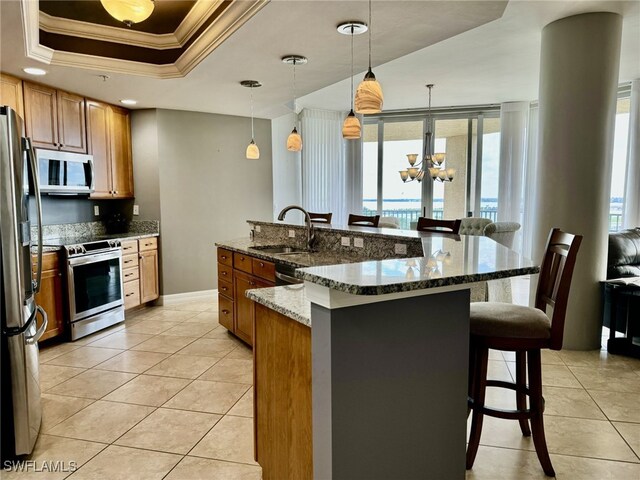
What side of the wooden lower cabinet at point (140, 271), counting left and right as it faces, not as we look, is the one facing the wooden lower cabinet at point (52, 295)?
right

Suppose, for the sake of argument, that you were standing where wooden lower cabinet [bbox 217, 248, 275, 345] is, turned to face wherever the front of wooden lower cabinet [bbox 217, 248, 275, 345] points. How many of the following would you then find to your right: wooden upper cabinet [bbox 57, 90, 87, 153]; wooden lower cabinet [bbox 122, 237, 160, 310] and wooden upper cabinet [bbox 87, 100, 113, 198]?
3

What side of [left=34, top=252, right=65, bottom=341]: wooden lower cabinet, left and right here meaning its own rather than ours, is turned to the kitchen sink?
front

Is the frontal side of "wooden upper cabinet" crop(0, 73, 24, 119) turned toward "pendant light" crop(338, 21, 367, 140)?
yes

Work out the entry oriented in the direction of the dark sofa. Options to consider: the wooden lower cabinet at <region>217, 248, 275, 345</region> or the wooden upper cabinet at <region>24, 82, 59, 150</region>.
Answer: the wooden upper cabinet

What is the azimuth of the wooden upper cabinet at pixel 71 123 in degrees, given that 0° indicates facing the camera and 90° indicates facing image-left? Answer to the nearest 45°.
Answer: approximately 315°

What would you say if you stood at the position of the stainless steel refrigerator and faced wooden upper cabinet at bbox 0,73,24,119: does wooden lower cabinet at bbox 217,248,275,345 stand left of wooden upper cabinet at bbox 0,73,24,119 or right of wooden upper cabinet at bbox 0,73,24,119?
right

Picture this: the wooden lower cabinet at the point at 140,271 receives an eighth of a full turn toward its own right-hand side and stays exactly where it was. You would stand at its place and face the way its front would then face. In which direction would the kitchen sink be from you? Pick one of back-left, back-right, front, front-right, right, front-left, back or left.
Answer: front-left

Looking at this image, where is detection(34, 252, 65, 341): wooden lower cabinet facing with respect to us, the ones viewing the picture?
facing the viewer and to the right of the viewer

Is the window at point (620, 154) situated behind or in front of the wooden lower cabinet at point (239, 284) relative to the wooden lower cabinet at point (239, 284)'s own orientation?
behind

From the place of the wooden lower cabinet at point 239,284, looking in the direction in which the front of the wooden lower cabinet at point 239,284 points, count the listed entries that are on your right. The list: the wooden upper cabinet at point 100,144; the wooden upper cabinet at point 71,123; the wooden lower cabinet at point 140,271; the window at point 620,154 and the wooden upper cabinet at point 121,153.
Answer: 4

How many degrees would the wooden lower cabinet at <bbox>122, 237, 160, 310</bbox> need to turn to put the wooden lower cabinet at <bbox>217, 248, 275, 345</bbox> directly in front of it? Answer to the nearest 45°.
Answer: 0° — it already faces it
